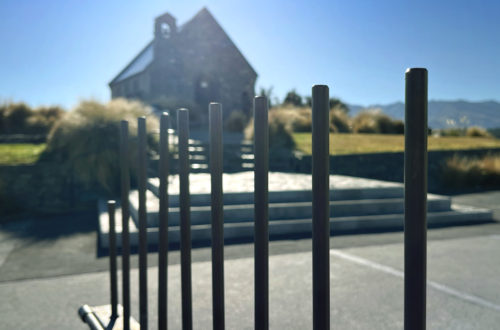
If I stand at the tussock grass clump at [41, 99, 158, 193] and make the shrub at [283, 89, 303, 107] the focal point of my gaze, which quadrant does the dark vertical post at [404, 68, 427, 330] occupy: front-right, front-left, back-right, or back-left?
back-right

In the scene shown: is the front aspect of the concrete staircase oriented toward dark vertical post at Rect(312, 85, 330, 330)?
yes

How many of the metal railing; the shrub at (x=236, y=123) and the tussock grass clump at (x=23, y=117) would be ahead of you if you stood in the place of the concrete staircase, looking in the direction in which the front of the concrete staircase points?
1

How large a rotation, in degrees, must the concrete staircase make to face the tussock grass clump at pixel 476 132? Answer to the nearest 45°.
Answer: approximately 135° to its left

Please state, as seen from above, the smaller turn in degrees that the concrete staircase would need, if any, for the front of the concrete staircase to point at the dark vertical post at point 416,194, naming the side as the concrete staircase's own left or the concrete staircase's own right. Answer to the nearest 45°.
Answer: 0° — it already faces it

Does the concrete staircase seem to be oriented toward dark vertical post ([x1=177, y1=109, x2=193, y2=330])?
yes

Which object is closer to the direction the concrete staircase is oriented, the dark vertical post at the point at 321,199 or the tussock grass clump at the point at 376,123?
the dark vertical post

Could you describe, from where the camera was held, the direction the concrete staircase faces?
facing the viewer

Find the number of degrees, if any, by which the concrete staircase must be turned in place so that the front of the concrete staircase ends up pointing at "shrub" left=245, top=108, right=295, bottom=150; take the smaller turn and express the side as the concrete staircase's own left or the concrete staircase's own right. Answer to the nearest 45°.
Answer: approximately 180°

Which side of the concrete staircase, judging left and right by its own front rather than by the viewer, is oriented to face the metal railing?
front

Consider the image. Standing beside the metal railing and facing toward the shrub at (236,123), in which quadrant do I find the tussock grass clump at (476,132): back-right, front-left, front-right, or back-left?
front-right

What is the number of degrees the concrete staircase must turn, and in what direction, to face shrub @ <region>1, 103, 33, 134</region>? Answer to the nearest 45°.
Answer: approximately 135° to its right

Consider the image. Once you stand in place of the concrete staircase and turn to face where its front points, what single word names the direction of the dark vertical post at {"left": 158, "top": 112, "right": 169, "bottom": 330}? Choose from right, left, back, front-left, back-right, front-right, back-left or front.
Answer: front

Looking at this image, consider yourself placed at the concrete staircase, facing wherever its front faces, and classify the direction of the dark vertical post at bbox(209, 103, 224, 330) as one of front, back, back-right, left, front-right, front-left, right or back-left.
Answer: front

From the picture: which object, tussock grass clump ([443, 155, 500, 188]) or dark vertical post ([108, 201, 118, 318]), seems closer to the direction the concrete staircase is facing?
the dark vertical post

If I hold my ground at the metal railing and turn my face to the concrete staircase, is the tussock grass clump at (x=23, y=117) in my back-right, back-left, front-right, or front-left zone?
front-left

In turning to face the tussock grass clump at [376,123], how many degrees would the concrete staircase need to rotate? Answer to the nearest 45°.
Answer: approximately 180°

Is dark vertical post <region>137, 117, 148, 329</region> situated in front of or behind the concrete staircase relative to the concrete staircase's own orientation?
in front

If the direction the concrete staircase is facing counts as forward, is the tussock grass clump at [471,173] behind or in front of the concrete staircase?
behind
